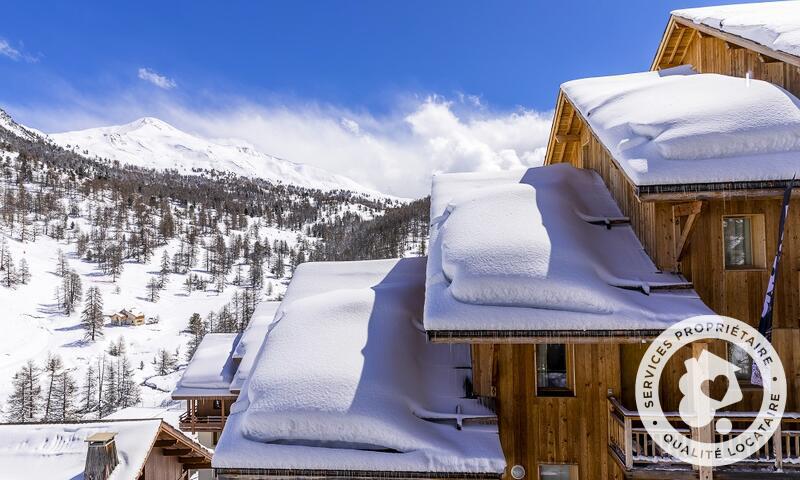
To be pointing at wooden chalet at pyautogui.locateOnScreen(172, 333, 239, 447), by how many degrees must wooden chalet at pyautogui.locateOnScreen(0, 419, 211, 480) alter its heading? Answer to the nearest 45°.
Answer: approximately 90° to its left

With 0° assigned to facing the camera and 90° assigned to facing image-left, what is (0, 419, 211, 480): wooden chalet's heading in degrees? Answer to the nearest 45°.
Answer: approximately 315°
